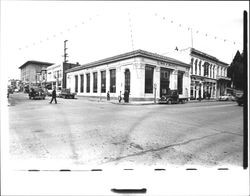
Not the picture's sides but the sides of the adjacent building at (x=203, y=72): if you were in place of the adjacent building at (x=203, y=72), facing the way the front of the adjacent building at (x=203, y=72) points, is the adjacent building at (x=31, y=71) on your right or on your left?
on your right

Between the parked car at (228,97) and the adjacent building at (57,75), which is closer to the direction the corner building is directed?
the parked car

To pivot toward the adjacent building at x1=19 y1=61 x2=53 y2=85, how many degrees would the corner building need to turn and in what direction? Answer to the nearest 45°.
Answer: approximately 135° to its right

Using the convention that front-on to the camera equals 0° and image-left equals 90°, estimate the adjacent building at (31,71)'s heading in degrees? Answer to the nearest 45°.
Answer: approximately 45°
